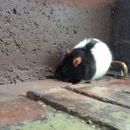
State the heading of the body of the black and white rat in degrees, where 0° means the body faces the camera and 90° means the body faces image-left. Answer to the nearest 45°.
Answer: approximately 45°
